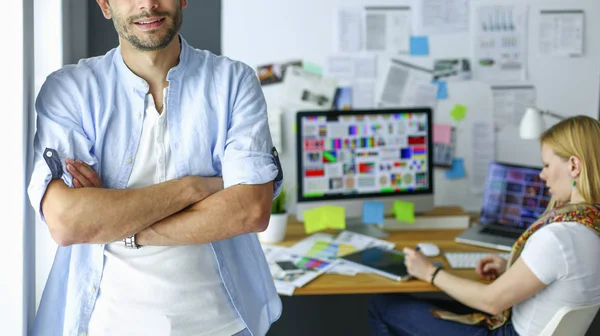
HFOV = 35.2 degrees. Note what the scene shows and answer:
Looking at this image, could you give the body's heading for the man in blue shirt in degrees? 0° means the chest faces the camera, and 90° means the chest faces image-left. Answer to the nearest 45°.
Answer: approximately 0°

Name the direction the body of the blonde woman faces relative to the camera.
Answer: to the viewer's left

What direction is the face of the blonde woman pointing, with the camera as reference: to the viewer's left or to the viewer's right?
to the viewer's left

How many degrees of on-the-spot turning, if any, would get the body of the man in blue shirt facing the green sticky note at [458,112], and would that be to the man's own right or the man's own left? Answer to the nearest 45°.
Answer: approximately 135° to the man's own left

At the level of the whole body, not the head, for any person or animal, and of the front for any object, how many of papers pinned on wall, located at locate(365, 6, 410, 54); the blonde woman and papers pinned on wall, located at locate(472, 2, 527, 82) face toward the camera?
2

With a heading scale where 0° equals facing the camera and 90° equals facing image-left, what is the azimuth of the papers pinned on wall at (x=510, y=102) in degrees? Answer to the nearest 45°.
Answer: approximately 0°
